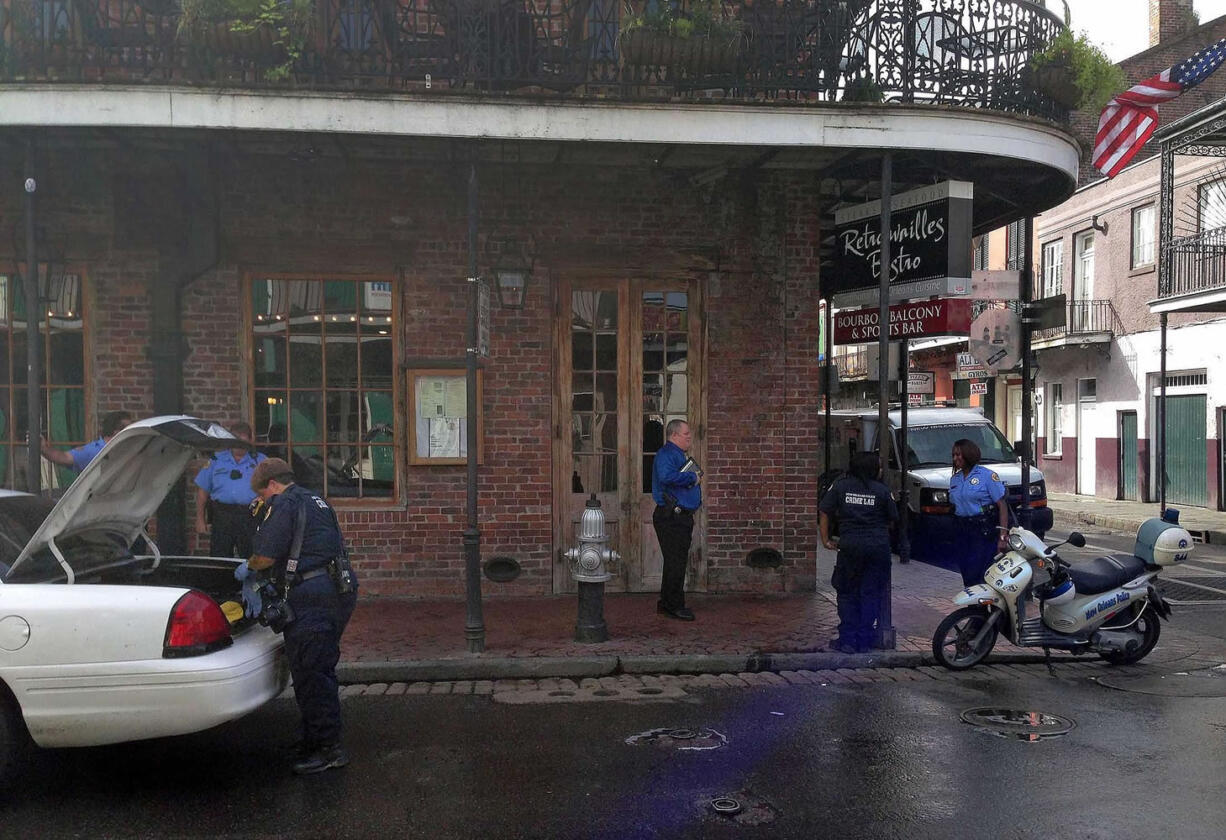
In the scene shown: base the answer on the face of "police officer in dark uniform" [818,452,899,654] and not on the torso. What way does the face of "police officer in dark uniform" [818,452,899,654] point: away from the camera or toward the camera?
away from the camera

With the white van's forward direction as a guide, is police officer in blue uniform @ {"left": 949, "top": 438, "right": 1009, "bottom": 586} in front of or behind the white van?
in front

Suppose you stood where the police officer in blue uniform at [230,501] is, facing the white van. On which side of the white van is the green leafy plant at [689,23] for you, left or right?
right

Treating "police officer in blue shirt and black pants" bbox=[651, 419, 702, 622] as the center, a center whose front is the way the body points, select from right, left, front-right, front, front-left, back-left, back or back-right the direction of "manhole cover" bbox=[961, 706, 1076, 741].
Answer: front-right

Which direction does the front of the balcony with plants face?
toward the camera

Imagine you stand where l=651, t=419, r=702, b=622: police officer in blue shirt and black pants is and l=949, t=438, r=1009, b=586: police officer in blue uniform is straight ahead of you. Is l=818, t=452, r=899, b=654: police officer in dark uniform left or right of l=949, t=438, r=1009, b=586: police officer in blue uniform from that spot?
right

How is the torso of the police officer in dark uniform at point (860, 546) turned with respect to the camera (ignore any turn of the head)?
away from the camera

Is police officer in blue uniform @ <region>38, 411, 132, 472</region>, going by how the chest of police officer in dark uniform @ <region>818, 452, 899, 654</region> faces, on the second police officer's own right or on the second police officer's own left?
on the second police officer's own left

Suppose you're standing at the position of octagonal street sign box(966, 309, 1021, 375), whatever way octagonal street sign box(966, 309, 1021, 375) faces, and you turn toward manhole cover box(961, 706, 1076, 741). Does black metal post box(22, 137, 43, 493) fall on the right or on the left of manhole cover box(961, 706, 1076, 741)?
right

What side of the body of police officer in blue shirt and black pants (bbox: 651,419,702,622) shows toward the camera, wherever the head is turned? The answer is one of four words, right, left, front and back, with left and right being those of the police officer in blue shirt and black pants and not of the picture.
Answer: right

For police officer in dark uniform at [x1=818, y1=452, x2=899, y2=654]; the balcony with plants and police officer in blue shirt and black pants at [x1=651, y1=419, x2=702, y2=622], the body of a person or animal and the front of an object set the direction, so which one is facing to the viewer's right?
the police officer in blue shirt and black pants

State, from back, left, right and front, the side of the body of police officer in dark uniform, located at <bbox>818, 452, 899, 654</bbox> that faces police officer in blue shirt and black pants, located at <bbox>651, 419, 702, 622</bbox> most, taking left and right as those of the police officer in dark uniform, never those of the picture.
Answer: left

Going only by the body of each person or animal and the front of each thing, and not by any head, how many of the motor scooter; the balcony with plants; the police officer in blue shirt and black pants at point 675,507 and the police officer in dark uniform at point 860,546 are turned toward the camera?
1

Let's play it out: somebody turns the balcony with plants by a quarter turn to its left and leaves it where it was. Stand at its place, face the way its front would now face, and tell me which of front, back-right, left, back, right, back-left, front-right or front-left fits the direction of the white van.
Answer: front-left

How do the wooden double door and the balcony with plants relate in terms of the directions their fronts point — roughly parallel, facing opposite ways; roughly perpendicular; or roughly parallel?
roughly parallel
